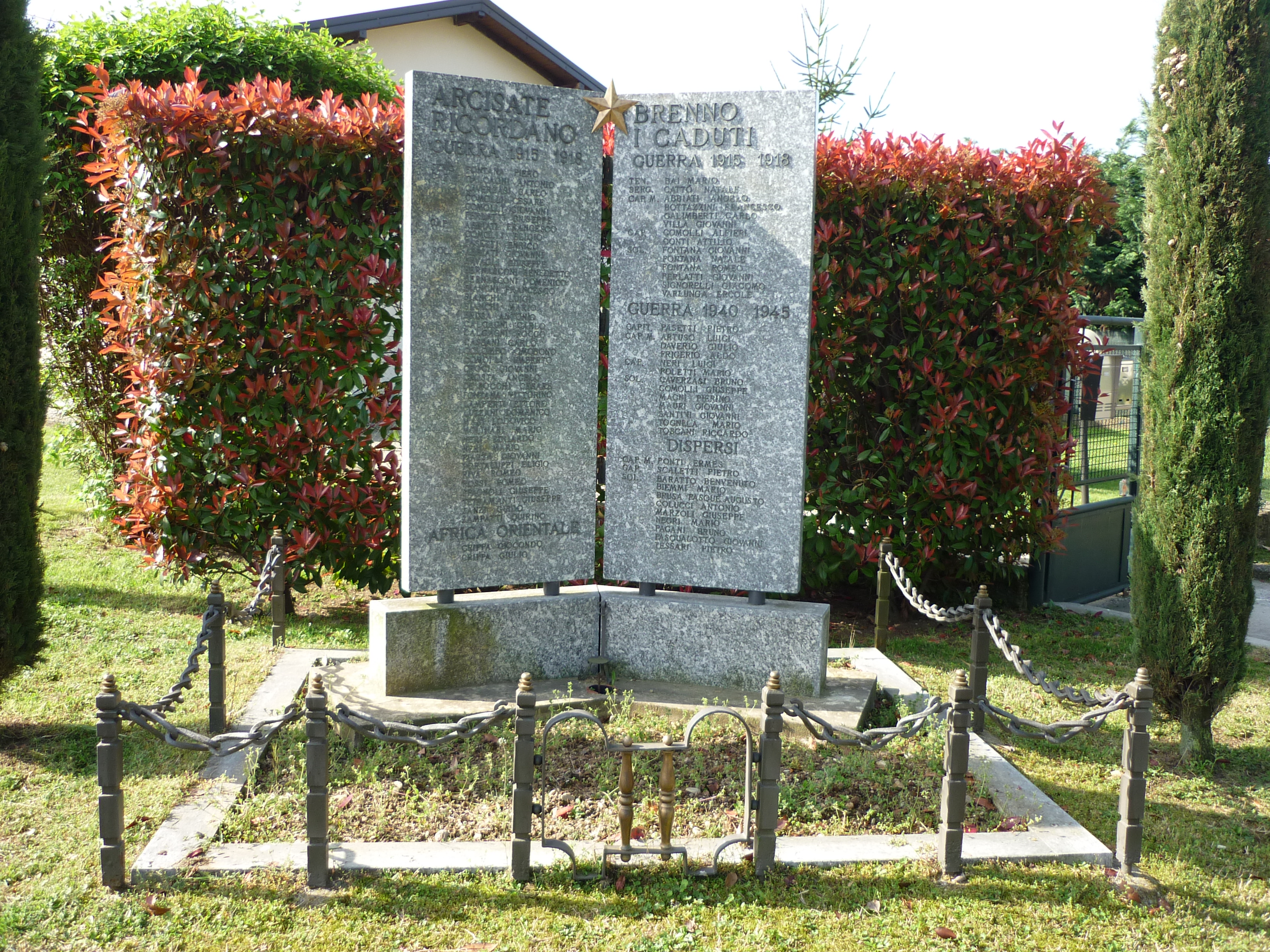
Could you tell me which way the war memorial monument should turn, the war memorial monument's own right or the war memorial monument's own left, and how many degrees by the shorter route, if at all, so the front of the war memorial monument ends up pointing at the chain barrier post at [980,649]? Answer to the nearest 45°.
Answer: approximately 90° to the war memorial monument's own left

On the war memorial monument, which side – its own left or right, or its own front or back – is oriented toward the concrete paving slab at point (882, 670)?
left

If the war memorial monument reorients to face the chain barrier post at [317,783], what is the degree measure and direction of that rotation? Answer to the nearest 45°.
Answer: approximately 45° to its right

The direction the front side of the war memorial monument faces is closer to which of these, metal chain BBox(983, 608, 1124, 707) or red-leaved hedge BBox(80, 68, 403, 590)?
the metal chain

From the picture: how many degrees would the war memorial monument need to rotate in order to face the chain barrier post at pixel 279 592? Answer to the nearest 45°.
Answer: approximately 135° to its right

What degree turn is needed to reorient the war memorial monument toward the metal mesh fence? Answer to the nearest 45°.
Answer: approximately 135° to its left

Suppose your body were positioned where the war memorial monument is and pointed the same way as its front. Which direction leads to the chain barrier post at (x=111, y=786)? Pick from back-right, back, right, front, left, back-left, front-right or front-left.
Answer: front-right

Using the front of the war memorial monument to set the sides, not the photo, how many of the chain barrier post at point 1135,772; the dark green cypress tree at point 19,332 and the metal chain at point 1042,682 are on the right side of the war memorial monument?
1

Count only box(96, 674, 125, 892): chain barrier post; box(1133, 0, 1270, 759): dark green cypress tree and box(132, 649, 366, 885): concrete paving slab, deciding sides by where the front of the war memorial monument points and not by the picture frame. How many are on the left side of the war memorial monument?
1

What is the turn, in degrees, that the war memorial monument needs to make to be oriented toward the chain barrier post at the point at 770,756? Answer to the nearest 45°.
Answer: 0° — it already faces it

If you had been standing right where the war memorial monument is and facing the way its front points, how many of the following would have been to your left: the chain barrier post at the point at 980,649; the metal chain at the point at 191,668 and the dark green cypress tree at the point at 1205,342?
2

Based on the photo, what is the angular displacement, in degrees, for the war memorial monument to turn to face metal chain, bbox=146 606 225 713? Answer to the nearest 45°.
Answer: approximately 45° to its right

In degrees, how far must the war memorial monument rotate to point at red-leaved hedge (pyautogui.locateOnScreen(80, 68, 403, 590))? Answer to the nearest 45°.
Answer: approximately 135° to its right
